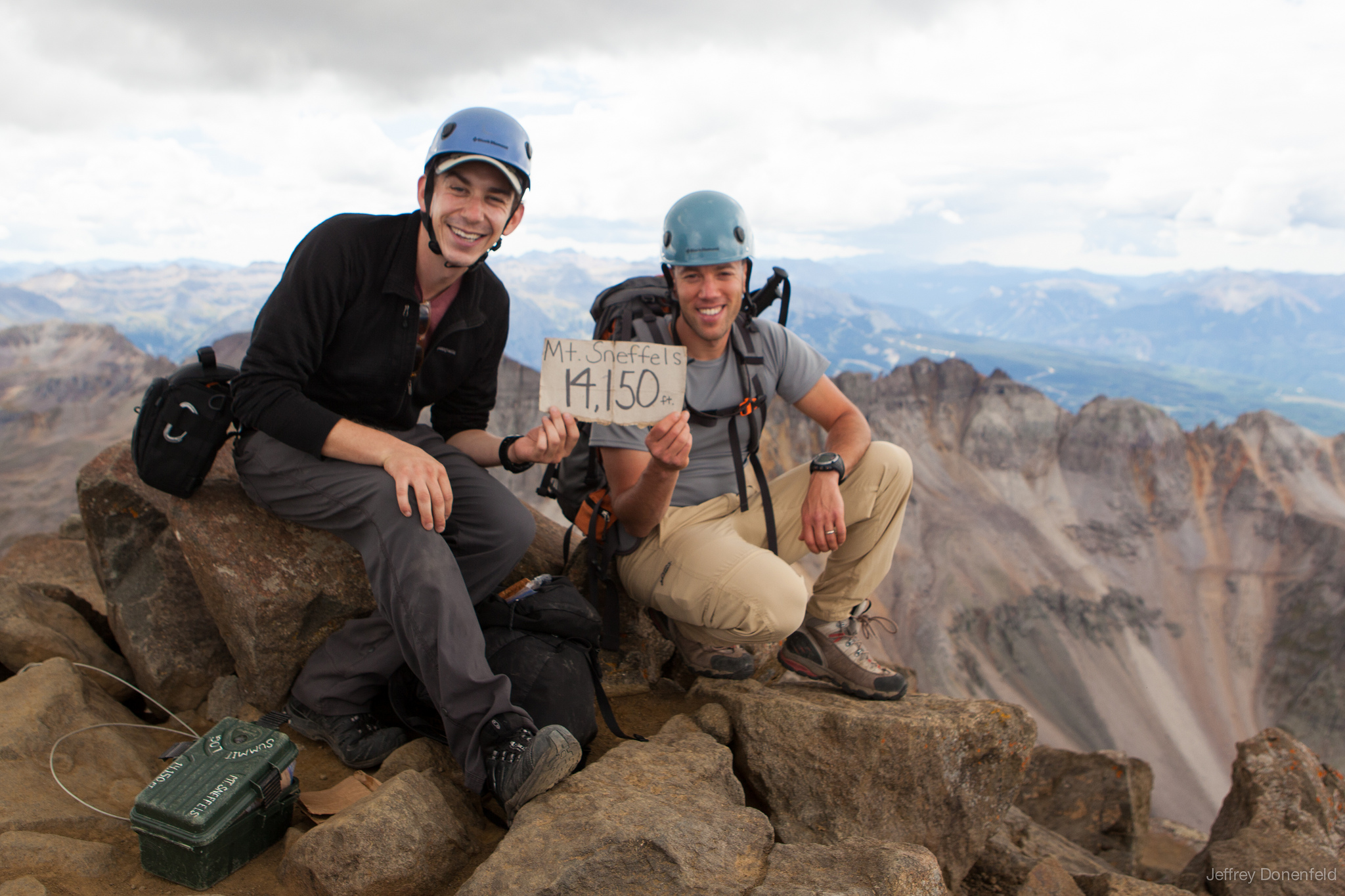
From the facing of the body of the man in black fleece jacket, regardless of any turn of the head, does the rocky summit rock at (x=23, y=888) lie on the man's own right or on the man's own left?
on the man's own right

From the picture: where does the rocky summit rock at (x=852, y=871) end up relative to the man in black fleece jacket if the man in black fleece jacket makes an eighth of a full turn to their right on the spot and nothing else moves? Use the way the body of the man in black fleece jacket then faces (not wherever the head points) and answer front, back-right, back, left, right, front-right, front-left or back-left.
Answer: front-left

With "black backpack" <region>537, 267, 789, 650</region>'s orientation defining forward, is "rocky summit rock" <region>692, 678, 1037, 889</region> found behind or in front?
behind

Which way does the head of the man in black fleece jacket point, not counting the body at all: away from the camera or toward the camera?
toward the camera

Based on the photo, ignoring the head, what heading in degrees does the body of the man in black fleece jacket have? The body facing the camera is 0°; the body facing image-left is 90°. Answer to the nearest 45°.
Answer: approximately 315°

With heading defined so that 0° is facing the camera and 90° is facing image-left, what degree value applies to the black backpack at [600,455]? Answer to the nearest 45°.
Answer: approximately 135°

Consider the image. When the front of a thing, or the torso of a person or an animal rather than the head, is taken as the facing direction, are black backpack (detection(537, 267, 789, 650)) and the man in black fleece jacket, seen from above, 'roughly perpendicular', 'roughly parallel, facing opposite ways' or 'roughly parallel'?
roughly parallel, facing opposite ways

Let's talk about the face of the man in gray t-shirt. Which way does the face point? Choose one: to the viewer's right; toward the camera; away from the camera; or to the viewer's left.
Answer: toward the camera

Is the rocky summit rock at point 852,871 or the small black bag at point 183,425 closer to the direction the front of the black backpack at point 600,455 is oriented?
the small black bag
